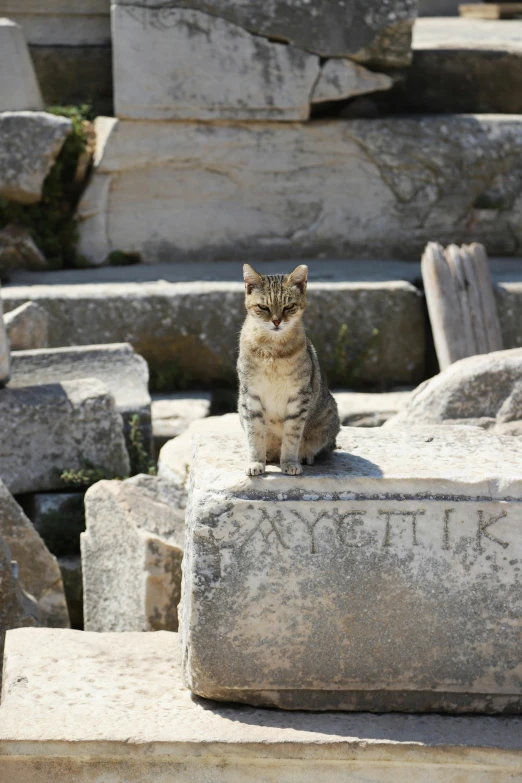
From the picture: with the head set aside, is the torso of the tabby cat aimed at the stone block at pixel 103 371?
no

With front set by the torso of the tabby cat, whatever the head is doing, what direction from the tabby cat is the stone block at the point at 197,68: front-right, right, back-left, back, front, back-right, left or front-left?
back

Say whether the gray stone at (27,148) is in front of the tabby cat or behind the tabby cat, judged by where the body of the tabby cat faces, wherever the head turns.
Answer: behind

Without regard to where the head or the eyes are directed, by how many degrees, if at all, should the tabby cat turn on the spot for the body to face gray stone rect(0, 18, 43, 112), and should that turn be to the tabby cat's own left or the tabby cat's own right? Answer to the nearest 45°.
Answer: approximately 180°

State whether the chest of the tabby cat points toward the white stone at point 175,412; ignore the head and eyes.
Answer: no

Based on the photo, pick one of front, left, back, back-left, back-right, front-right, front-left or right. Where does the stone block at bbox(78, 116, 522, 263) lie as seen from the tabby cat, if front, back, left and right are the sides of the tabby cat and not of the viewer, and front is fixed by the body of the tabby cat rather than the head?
back

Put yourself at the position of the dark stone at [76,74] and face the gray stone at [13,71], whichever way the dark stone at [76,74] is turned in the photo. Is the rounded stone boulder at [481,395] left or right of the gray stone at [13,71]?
left

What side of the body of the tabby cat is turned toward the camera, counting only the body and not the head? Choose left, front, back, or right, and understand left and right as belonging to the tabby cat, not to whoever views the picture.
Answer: front

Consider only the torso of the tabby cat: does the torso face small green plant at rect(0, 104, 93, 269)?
no

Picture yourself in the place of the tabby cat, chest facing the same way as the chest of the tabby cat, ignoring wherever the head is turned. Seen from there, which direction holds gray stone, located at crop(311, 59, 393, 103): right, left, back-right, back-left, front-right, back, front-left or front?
back
